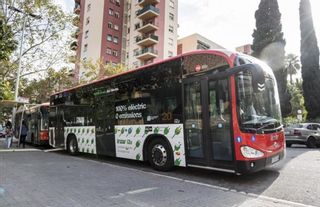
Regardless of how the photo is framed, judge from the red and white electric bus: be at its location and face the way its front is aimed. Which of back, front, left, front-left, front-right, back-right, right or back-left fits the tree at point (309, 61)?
left

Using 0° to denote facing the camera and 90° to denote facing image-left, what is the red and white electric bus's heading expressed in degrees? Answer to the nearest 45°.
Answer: approximately 315°

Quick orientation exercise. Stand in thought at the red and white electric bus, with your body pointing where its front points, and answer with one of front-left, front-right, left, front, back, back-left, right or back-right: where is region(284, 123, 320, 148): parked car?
left

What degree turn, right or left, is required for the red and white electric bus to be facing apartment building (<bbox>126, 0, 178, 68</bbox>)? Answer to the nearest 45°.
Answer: approximately 135° to its left

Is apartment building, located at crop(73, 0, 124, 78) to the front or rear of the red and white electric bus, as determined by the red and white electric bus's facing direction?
to the rear

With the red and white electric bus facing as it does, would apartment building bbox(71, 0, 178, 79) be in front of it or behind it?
behind

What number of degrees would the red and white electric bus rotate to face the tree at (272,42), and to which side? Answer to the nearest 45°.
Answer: approximately 90° to its left
